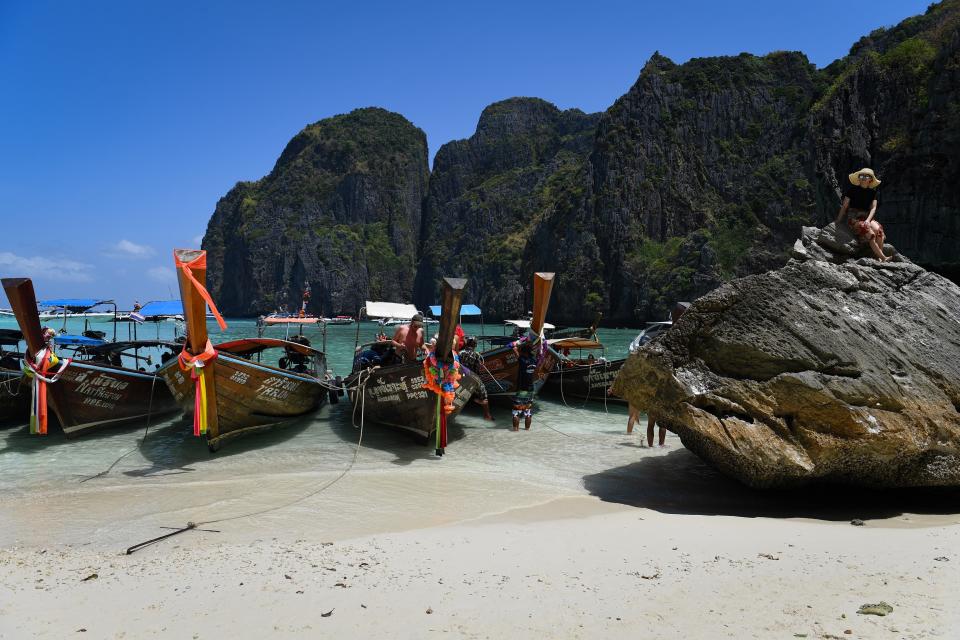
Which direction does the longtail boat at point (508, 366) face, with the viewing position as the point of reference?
facing the viewer and to the right of the viewer

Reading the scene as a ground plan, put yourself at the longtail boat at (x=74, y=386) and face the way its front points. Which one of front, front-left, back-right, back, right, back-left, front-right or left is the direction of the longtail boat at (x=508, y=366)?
back-left

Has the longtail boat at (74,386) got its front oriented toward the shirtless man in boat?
no

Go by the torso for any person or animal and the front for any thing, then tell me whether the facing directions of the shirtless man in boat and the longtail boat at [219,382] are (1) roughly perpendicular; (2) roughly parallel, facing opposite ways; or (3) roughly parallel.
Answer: roughly perpendicular

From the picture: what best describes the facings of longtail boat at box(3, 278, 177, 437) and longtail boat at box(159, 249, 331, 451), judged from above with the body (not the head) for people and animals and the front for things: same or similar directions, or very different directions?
same or similar directions

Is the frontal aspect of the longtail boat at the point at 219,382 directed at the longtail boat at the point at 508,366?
no

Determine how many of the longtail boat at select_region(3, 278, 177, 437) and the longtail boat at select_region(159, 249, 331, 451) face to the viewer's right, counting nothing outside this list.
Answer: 0

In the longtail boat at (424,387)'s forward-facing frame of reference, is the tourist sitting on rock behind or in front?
in front

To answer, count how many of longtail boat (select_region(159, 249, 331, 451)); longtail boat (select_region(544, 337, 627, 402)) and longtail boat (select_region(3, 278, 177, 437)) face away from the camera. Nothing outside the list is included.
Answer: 0

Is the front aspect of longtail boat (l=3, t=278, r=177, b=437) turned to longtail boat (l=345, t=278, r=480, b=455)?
no

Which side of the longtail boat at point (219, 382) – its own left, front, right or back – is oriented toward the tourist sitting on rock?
left

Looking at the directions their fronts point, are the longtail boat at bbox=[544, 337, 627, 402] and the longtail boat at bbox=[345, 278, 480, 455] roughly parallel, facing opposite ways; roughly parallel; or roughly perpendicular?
roughly parallel
